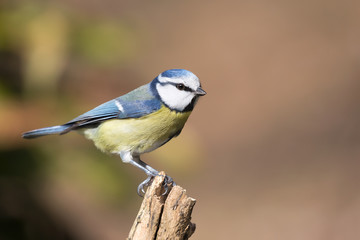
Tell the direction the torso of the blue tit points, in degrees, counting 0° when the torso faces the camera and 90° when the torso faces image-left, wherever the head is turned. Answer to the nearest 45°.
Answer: approximately 270°
